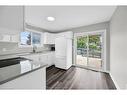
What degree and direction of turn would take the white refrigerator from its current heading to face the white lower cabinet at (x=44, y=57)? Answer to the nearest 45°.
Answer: approximately 45° to its right

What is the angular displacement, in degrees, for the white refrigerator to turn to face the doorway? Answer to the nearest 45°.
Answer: approximately 135° to its left

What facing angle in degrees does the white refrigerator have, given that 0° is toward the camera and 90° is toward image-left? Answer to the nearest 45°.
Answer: approximately 45°

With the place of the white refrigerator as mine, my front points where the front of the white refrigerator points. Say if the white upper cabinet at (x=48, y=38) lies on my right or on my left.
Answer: on my right

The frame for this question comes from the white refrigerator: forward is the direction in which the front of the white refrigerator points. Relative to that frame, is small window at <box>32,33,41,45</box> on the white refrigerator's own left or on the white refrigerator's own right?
on the white refrigerator's own right
